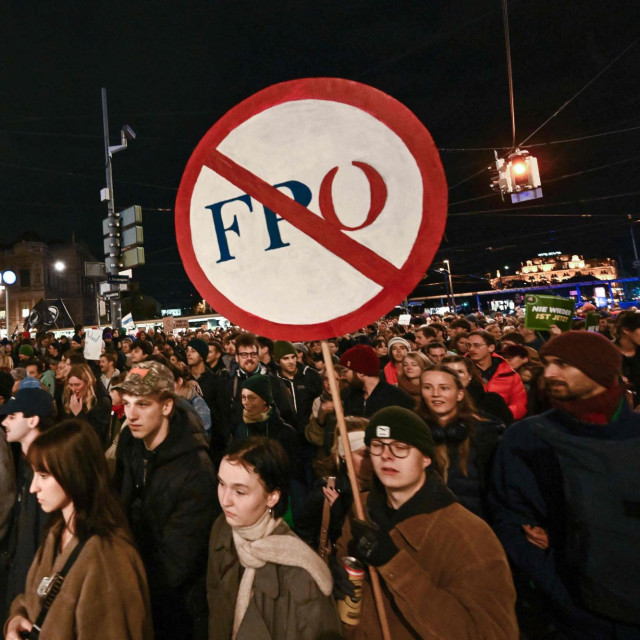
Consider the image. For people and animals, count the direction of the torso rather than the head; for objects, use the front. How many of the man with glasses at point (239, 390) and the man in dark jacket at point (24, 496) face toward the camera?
1

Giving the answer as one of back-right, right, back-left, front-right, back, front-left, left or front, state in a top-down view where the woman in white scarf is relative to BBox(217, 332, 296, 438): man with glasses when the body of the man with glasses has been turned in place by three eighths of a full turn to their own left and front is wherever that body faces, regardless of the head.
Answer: back-right

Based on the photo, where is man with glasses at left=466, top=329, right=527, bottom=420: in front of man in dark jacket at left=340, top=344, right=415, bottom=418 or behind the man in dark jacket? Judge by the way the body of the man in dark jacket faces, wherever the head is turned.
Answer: behind

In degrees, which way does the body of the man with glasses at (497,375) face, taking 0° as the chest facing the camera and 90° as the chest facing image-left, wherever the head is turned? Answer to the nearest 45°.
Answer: approximately 45°

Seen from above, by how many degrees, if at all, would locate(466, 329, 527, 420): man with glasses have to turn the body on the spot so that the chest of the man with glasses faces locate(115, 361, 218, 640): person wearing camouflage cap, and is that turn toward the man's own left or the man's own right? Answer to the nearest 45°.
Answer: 0° — they already face them

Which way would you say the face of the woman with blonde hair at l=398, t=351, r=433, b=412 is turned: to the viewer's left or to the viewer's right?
to the viewer's left

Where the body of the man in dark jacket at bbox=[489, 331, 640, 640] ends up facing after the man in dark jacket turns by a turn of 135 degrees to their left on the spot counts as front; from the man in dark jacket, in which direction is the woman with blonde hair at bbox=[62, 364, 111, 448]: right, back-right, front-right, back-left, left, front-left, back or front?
back

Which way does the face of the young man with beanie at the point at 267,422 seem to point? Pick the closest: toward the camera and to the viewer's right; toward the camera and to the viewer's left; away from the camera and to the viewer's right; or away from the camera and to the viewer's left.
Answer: toward the camera and to the viewer's left

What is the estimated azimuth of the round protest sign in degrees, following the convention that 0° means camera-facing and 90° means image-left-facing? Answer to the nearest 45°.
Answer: approximately 0°

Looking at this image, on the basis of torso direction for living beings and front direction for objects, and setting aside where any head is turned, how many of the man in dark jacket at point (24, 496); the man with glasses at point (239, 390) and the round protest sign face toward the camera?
2

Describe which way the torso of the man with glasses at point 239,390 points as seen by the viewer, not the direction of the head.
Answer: toward the camera

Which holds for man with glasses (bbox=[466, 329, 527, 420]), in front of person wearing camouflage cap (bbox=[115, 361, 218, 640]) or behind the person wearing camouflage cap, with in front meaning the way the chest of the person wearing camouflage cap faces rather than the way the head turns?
behind

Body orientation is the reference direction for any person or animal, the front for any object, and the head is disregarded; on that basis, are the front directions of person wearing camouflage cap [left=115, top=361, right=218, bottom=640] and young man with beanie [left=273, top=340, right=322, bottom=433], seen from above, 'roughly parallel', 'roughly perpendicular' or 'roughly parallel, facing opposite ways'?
roughly parallel

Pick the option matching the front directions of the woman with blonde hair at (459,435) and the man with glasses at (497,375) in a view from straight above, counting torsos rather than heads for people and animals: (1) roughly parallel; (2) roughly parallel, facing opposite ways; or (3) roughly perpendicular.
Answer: roughly parallel

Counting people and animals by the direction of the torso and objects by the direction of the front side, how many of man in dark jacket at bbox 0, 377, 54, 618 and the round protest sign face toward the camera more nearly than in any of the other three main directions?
1

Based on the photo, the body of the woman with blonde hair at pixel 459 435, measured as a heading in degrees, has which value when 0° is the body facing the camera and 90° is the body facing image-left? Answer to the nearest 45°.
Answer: approximately 45°

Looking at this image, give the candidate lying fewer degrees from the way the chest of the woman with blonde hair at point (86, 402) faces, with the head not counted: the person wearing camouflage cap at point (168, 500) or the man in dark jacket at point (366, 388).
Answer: the person wearing camouflage cap

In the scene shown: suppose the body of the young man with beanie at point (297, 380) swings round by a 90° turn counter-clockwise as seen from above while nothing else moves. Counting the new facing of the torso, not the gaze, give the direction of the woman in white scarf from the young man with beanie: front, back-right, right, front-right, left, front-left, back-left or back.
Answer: front-right

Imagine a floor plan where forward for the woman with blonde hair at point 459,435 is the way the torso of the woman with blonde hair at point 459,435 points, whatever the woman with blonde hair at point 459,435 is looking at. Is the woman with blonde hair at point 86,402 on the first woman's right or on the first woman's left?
on the first woman's right
